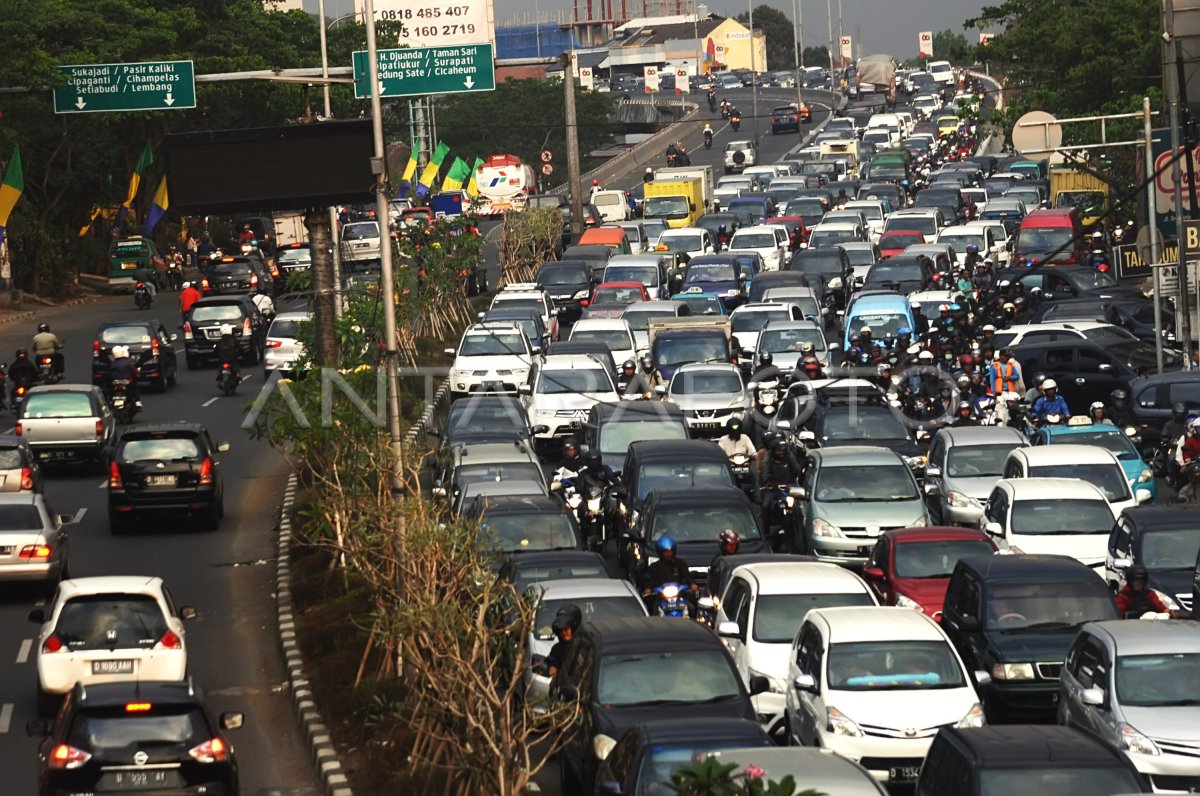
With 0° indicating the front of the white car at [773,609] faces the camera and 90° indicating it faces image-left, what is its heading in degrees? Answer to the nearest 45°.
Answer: approximately 0°

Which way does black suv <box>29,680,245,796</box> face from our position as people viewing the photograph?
facing away from the viewer

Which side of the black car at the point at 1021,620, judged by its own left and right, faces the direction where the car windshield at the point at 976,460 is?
back

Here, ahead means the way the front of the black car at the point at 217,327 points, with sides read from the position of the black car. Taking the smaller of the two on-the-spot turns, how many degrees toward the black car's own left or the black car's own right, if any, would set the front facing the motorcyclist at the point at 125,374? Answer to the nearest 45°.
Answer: approximately 180°

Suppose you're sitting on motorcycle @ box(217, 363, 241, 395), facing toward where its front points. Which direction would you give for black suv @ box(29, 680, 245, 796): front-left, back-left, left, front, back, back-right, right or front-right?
back

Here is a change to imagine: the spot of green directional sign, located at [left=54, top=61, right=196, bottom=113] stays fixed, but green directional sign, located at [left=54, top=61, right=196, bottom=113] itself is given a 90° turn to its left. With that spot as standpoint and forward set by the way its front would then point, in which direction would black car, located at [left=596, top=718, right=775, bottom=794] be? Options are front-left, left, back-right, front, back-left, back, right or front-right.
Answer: right

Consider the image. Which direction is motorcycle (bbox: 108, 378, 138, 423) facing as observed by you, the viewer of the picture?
facing away from the viewer

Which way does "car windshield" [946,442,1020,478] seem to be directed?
toward the camera

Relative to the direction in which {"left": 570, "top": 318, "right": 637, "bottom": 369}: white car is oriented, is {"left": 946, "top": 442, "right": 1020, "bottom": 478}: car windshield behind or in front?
in front

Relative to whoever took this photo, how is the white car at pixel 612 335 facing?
facing the viewer

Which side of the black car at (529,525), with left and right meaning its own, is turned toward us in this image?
front

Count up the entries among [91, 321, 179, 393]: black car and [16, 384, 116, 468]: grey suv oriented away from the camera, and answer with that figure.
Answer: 2

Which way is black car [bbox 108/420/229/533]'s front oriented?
away from the camera

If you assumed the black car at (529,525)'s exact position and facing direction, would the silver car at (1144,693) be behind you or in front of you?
in front

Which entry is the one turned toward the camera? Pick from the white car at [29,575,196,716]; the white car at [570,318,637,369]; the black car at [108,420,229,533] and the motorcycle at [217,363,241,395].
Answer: the white car at [570,318,637,369]

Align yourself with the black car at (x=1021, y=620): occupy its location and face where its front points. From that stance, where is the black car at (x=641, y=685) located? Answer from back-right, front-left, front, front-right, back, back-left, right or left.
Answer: front-right

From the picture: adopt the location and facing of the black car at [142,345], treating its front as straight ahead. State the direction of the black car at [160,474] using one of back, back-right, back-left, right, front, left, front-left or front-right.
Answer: back
